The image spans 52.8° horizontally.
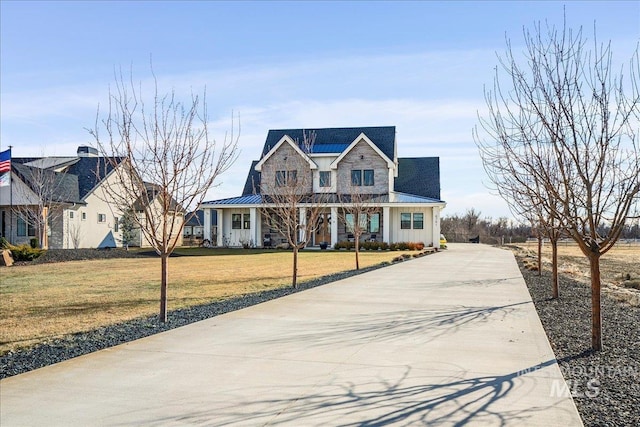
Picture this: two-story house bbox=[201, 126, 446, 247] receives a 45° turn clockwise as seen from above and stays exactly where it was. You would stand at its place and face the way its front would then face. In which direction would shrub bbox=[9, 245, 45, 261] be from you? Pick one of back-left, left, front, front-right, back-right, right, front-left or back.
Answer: front

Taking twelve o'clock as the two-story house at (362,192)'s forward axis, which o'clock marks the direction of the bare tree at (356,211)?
The bare tree is roughly at 12 o'clock from the two-story house.

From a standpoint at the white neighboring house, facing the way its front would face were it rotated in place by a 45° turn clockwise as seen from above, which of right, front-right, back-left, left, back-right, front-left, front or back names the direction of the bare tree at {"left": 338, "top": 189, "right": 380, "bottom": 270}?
back-left

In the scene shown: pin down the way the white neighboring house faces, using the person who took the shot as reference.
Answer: facing the viewer and to the left of the viewer

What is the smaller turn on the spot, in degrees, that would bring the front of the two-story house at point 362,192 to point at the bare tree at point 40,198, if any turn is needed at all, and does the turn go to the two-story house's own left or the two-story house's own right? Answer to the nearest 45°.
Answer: approximately 90° to the two-story house's own right

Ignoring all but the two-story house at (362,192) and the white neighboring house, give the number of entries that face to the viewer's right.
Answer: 0

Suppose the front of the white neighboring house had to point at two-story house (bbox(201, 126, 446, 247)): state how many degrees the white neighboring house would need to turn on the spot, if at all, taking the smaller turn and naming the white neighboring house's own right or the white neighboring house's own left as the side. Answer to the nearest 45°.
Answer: approximately 135° to the white neighboring house's own left

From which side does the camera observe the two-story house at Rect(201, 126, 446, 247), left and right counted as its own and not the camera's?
front
